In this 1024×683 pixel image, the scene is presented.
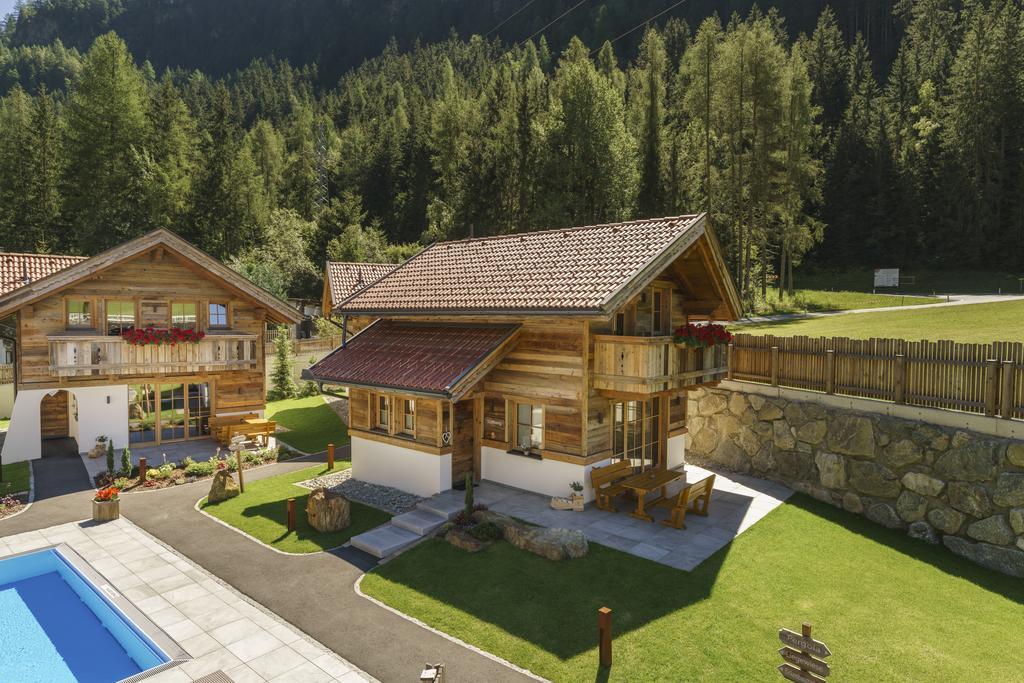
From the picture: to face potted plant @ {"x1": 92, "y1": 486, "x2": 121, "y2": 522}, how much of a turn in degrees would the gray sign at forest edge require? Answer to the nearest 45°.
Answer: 0° — it already faces it

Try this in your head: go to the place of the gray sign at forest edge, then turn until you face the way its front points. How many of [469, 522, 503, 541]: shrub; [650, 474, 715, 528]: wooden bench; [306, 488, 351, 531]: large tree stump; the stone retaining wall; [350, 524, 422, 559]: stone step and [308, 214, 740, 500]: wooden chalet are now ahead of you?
6

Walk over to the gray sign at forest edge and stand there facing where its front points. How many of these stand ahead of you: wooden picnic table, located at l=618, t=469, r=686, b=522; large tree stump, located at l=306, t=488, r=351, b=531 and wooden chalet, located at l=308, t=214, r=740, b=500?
3

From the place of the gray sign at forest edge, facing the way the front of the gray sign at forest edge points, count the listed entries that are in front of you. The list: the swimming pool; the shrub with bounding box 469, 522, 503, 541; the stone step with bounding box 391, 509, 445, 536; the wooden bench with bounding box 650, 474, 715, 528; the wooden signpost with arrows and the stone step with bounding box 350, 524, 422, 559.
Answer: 6

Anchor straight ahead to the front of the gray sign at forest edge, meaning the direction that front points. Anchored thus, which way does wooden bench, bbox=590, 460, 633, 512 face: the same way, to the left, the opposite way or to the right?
to the left

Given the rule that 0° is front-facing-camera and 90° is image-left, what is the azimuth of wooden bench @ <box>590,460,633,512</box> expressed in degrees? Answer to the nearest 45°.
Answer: approximately 315°

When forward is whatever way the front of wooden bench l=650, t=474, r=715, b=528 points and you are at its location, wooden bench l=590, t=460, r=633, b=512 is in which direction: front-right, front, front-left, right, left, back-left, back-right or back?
front-left

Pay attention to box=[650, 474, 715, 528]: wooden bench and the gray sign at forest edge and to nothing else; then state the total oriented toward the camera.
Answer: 1

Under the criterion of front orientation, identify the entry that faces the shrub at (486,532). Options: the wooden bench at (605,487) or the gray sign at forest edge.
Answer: the gray sign at forest edge

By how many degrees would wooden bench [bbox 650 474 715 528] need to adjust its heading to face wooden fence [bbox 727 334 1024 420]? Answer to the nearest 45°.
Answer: approximately 135° to its right

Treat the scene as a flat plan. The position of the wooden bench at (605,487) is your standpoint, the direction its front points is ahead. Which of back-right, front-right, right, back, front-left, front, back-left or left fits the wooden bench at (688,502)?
front-left

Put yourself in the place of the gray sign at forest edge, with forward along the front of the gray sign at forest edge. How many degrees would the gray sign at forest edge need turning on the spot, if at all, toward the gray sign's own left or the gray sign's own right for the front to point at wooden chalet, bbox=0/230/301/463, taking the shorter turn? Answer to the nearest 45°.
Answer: approximately 45° to the gray sign's own right

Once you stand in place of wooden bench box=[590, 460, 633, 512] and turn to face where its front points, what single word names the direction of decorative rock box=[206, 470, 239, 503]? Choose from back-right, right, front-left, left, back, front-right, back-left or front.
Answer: back-right

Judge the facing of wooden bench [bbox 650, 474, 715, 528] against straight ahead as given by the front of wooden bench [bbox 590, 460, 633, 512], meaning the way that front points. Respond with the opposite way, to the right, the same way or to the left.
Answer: the opposite way

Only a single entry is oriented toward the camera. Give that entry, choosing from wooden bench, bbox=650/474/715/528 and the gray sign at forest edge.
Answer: the gray sign at forest edge

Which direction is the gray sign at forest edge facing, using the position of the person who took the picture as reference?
facing the viewer

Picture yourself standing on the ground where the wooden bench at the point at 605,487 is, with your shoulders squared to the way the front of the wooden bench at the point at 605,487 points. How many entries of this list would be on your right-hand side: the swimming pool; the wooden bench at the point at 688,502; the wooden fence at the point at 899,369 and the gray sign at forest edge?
1

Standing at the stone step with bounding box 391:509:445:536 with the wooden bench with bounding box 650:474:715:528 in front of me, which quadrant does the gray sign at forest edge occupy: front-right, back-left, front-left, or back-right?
front-left

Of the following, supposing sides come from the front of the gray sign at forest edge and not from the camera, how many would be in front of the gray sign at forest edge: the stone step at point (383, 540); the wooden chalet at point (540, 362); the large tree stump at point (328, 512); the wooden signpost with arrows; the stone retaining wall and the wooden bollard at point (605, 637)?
6
